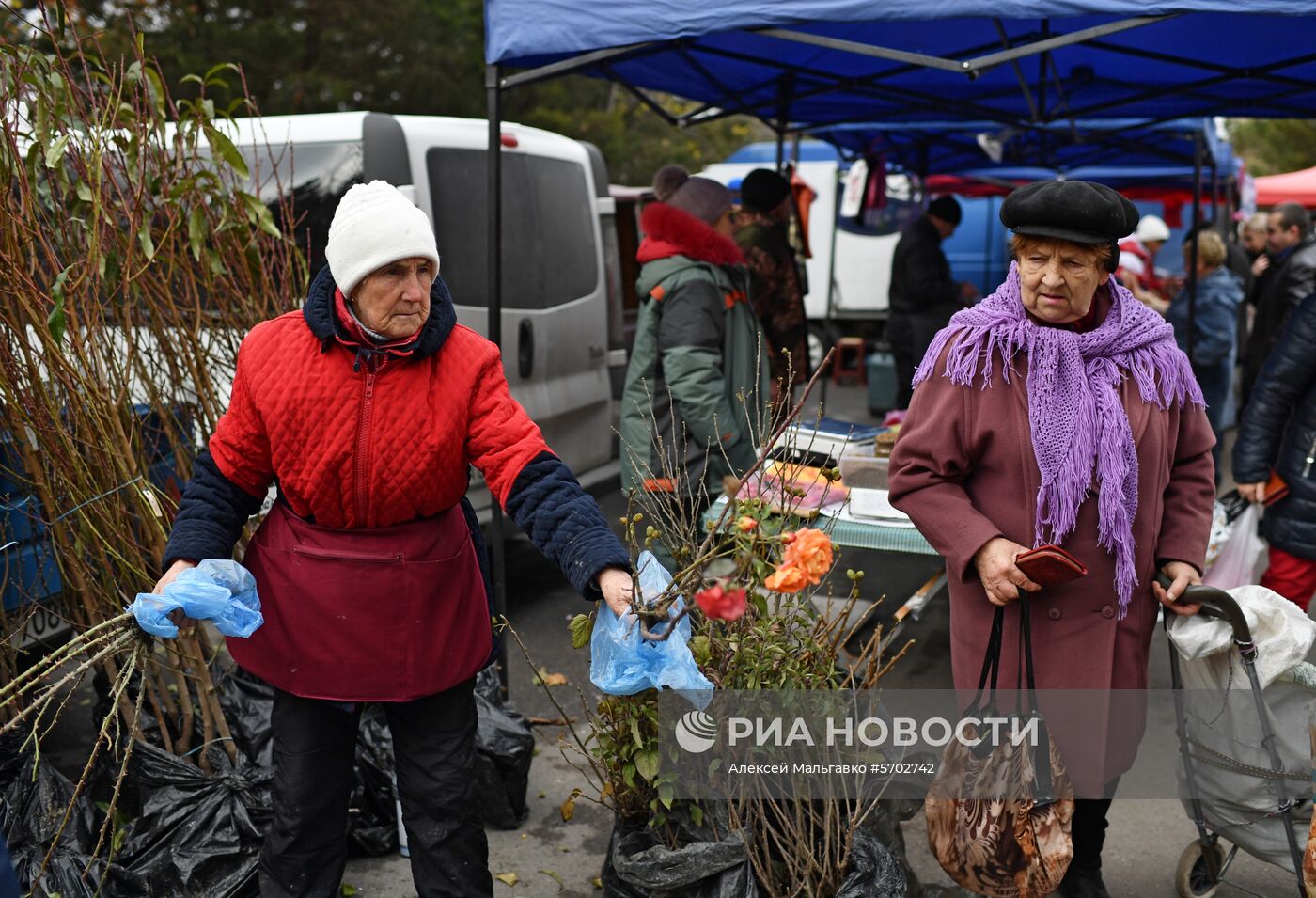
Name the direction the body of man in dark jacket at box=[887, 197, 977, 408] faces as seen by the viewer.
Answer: to the viewer's right

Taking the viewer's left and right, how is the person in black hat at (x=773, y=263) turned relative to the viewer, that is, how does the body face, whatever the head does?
facing away from the viewer and to the right of the viewer

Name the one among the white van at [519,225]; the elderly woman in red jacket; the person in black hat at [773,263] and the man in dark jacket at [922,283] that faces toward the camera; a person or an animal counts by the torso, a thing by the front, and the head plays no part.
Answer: the elderly woman in red jacket

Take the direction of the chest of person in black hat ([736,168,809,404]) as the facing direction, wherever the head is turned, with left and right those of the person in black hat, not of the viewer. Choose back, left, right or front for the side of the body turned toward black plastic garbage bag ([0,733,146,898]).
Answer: back

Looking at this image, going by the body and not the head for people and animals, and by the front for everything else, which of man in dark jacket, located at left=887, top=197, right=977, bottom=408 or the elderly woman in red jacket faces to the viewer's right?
the man in dark jacket
